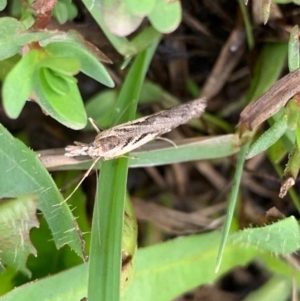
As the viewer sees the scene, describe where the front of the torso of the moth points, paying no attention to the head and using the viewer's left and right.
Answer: facing to the left of the viewer
